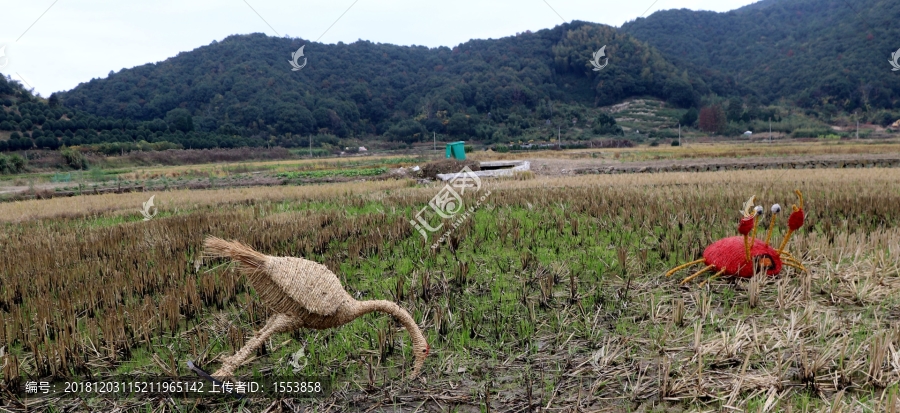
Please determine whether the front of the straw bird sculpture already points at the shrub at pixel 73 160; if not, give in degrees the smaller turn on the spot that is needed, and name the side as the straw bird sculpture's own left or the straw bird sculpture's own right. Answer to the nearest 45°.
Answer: approximately 90° to the straw bird sculpture's own left

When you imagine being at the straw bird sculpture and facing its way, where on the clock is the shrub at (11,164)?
The shrub is roughly at 8 o'clock from the straw bird sculpture.

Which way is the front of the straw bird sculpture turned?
to the viewer's right

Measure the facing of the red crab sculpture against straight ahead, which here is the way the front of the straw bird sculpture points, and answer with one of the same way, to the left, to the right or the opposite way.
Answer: to the right

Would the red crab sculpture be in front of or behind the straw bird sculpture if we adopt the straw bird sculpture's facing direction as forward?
in front

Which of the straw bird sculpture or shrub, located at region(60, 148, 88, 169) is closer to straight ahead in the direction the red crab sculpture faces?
the straw bird sculpture

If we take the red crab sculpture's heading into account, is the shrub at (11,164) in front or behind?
behind

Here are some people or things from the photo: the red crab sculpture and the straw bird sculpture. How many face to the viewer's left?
0

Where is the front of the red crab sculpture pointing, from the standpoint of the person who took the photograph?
facing the viewer and to the right of the viewer

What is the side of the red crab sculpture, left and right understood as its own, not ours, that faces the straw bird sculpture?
right
